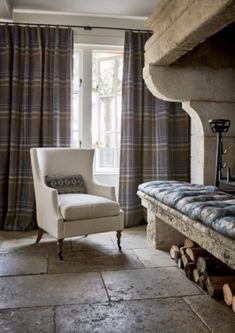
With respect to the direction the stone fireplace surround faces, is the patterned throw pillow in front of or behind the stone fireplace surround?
in front

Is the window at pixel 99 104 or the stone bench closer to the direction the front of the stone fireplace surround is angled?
the stone bench

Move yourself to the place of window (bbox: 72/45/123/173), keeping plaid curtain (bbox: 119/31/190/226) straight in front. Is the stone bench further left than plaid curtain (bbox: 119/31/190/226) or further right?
right

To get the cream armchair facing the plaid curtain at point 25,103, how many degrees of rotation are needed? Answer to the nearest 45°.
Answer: approximately 180°

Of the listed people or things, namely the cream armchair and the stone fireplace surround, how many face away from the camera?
0

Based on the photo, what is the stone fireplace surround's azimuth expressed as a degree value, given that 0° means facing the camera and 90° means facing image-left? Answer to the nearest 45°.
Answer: approximately 45°

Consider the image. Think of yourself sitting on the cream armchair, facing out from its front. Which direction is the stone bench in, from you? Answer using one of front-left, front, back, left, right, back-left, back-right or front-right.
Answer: front

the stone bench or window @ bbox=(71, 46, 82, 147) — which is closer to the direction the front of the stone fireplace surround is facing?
the stone bench

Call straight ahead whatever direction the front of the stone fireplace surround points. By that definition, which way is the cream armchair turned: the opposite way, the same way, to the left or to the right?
to the left

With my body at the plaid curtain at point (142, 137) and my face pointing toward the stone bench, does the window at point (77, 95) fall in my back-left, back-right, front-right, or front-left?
back-right

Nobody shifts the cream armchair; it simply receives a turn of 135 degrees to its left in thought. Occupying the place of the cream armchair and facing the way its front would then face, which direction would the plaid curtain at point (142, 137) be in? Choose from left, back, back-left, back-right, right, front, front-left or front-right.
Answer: front-right

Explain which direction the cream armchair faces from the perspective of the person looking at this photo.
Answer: facing the viewer and to the right of the viewer

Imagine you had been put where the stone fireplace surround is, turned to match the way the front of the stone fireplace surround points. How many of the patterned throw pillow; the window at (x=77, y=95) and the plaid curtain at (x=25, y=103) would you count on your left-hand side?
0

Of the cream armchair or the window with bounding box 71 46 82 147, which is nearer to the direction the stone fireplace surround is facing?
the cream armchair

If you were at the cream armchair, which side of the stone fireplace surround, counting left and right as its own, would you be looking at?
front

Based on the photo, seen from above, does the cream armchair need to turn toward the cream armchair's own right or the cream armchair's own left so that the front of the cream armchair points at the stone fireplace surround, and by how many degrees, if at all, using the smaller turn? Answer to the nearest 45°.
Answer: approximately 45° to the cream armchair's own left

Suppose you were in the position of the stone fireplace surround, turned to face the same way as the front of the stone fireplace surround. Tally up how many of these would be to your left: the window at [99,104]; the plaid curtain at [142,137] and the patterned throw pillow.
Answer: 0

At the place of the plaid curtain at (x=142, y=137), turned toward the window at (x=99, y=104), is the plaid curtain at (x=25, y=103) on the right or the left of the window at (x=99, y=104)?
left
